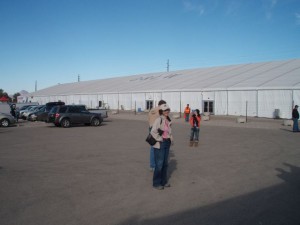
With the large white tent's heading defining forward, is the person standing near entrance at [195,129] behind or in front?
in front

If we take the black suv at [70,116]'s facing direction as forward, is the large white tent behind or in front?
in front

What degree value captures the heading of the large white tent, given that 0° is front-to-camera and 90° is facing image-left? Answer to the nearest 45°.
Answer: approximately 45°

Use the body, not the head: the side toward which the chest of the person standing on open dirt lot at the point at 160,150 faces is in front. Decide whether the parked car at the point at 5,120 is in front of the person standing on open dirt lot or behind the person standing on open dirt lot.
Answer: behind

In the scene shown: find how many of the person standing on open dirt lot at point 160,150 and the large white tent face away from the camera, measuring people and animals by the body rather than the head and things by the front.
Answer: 0

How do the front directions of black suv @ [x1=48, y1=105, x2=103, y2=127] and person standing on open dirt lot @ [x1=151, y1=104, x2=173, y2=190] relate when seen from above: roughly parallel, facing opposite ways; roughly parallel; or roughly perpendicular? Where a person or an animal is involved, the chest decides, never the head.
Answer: roughly perpendicular

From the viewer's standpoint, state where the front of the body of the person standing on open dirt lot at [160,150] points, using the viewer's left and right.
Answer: facing the viewer and to the right of the viewer

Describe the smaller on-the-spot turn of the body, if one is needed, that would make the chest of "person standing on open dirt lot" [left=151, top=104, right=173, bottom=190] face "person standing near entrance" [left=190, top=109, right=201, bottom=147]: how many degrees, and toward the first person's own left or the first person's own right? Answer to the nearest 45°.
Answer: approximately 135° to the first person's own left

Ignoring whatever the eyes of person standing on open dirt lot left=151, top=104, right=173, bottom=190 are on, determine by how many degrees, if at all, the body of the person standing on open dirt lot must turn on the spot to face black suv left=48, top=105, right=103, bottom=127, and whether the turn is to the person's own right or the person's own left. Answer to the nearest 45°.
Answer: approximately 180°
